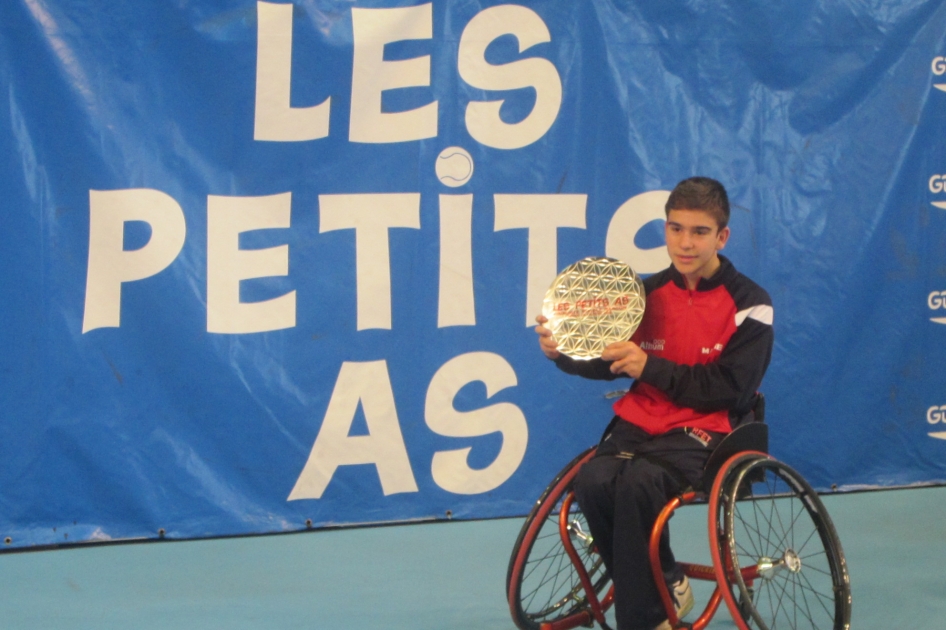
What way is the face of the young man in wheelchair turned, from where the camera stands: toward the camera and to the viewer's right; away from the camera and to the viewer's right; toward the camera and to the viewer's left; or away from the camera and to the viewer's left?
toward the camera and to the viewer's left

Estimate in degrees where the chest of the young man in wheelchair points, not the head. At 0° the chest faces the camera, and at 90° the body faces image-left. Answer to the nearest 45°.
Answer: approximately 45°

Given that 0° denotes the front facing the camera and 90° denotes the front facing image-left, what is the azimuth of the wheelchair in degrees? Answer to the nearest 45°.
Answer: approximately 45°
